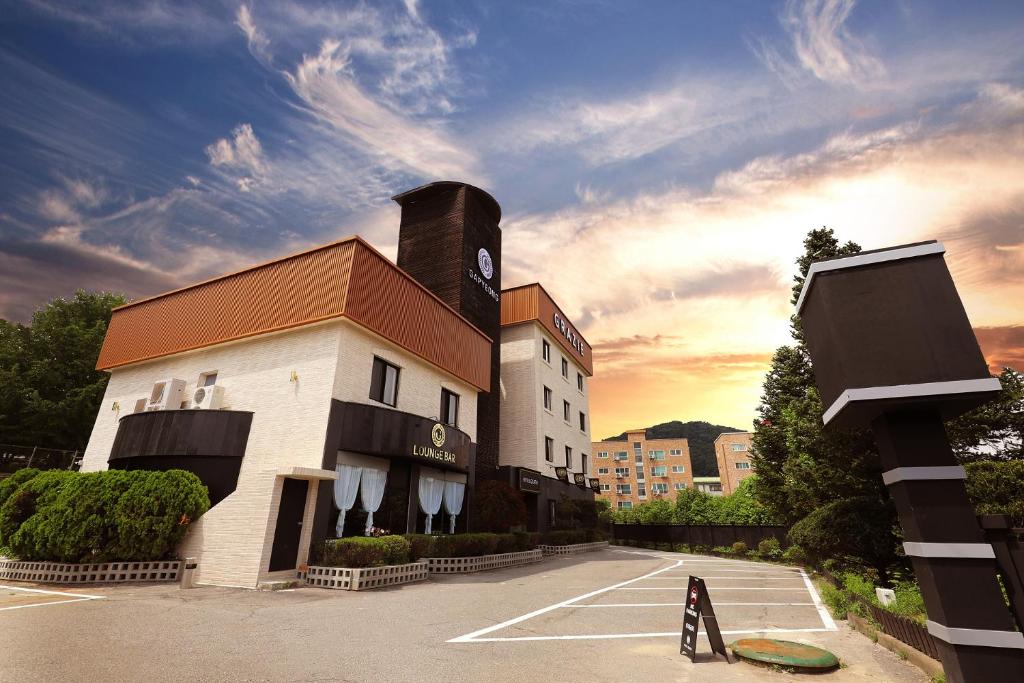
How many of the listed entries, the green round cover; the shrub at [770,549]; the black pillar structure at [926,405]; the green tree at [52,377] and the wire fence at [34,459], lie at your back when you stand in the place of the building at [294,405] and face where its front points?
2

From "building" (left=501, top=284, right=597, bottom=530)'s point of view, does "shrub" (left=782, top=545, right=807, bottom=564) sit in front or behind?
in front

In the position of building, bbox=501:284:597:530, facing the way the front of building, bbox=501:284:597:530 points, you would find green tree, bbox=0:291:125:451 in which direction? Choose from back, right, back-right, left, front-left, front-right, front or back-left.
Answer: back-right

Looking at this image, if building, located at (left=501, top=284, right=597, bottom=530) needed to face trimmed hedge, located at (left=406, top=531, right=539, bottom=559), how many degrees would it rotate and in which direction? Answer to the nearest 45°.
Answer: approximately 45° to its right

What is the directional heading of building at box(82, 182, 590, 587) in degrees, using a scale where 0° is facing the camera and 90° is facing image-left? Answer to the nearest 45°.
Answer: approximately 315°

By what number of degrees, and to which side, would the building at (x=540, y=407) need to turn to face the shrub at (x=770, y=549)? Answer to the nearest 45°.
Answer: approximately 45° to its left

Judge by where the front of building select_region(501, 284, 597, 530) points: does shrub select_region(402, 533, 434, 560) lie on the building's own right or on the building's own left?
on the building's own right

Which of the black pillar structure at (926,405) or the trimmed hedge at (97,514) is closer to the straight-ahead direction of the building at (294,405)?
the black pillar structure

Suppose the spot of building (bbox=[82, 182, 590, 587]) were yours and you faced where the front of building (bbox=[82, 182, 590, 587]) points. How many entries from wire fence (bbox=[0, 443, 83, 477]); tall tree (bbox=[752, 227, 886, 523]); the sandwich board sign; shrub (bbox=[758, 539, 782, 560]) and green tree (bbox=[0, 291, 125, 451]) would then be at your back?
2

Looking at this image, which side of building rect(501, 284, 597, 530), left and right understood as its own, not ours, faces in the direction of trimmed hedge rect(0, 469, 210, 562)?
right

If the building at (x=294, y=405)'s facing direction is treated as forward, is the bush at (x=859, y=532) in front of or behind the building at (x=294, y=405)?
in front
